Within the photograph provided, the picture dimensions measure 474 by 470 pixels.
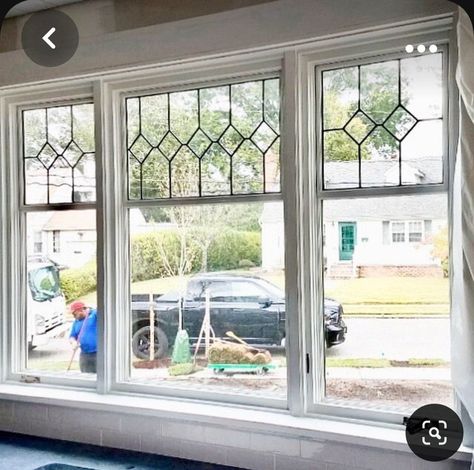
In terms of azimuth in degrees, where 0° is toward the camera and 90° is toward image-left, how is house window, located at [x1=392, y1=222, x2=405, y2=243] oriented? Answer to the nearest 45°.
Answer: approximately 0°

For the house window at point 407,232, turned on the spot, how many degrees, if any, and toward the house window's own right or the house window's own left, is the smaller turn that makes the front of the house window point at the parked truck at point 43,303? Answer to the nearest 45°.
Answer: approximately 90° to the house window's own right

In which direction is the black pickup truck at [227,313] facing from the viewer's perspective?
to the viewer's right

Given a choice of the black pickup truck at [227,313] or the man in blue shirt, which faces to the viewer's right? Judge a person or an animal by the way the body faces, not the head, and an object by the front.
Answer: the black pickup truck

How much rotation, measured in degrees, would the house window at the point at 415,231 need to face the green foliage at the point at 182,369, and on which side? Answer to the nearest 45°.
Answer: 0° — it already faces it

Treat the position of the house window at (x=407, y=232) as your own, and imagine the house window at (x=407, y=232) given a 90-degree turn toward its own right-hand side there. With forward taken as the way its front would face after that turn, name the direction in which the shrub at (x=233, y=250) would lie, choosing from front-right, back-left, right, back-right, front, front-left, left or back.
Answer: front

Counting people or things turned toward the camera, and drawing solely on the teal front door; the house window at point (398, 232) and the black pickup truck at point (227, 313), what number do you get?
2

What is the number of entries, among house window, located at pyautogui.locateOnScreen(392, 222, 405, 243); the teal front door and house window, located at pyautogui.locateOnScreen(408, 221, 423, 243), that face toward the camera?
3

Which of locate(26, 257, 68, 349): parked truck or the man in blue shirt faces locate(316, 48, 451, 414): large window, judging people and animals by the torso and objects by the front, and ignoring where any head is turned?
the parked truck

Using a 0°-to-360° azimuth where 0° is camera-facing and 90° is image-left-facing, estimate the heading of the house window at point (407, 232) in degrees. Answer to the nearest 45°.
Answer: approximately 0°

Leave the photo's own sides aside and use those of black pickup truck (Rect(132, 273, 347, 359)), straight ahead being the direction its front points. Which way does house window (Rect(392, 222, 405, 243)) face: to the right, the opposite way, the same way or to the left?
to the right

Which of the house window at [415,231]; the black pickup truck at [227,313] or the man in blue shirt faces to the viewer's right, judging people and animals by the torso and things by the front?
the black pickup truck
